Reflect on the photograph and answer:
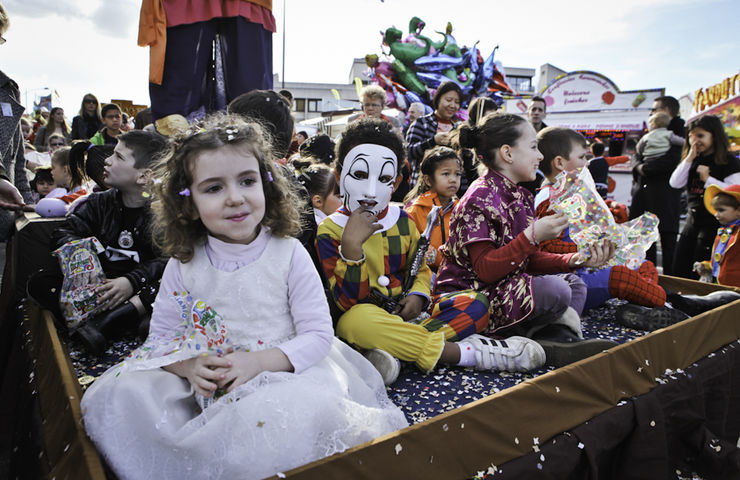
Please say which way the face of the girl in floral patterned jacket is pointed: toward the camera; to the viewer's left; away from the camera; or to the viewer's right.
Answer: to the viewer's right

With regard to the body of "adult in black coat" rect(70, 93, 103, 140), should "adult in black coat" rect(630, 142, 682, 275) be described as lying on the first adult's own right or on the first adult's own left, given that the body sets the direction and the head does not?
on the first adult's own left

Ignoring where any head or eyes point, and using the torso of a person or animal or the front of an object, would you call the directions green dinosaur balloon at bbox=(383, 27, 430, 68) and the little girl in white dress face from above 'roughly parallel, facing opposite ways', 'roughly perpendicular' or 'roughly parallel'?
roughly perpendicular

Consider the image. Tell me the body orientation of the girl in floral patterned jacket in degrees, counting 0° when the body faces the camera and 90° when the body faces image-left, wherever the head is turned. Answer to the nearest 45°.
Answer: approximately 270°

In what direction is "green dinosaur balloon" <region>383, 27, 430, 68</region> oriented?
to the viewer's left
